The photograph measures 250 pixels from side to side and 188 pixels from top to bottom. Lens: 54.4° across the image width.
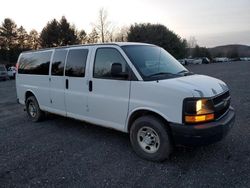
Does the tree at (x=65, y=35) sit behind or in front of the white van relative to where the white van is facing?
behind

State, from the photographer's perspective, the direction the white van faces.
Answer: facing the viewer and to the right of the viewer

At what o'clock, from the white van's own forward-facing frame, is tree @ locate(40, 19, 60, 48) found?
The tree is roughly at 7 o'clock from the white van.
